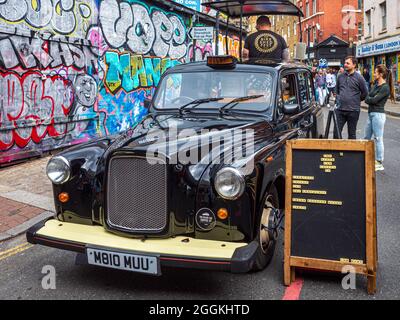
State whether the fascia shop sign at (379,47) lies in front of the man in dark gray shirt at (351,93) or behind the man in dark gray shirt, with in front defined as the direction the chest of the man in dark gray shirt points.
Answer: behind

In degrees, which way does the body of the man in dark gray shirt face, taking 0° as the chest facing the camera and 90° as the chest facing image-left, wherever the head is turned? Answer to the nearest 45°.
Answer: approximately 45°

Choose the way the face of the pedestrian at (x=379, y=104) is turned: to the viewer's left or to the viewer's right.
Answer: to the viewer's left

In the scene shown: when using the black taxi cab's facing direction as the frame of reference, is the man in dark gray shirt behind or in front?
behind

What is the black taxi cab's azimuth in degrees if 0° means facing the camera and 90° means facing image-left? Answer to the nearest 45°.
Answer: approximately 45°

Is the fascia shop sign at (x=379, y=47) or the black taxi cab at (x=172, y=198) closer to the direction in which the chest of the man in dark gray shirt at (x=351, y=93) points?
the black taxi cab

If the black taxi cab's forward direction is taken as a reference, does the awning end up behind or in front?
behind

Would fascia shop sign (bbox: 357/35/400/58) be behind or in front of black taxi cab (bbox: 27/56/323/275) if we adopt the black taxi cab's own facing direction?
behind
